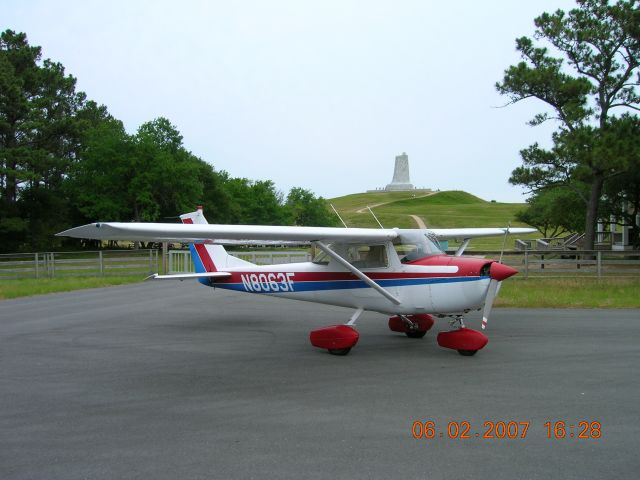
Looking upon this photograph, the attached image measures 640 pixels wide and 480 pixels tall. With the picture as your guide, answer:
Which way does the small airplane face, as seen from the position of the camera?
facing the viewer and to the right of the viewer

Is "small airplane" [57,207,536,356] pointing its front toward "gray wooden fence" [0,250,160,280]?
no
